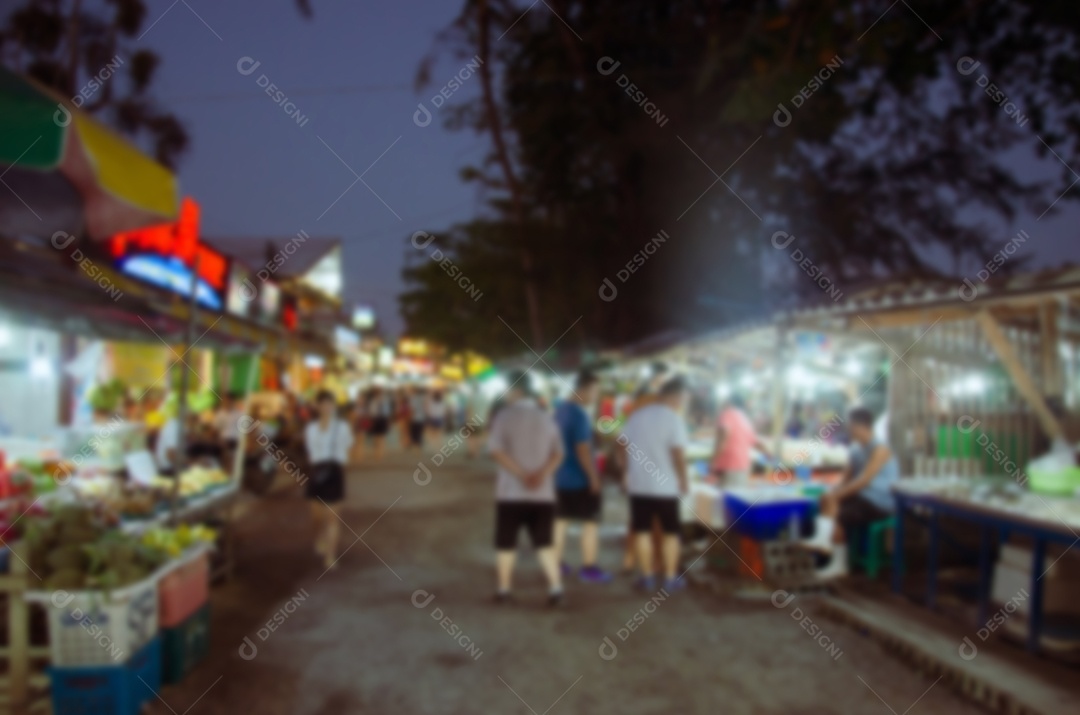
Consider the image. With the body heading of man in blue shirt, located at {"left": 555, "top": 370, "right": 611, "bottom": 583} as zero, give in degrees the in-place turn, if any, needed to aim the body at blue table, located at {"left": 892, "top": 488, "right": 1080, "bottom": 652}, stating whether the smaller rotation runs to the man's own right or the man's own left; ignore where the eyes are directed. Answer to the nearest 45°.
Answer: approximately 45° to the man's own right

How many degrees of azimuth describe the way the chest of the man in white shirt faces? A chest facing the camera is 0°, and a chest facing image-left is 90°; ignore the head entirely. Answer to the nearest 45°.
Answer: approximately 225°

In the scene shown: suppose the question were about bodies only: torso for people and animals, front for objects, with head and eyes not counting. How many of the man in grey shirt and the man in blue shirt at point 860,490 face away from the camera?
1

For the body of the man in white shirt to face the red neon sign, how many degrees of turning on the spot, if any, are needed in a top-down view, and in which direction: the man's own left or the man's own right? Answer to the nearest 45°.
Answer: approximately 90° to the man's own left

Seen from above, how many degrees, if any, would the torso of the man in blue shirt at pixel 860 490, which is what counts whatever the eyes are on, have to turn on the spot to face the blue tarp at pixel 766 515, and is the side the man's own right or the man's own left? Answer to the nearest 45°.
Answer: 0° — they already face it

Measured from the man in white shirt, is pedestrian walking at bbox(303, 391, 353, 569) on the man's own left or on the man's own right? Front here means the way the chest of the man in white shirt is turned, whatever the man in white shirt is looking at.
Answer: on the man's own left

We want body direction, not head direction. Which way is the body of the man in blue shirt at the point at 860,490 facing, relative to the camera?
to the viewer's left

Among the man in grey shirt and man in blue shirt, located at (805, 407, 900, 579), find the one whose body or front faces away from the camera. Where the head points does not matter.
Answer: the man in grey shirt

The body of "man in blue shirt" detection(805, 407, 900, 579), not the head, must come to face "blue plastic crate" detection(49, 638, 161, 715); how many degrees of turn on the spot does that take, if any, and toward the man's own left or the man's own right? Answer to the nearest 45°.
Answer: approximately 45° to the man's own left

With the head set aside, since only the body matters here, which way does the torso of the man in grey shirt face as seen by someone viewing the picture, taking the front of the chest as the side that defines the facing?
away from the camera
